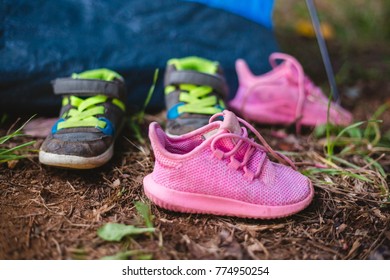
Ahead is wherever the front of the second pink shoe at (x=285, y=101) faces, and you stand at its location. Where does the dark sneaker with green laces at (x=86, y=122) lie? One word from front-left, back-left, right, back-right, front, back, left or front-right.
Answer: back-right

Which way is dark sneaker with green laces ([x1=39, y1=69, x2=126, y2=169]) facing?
toward the camera

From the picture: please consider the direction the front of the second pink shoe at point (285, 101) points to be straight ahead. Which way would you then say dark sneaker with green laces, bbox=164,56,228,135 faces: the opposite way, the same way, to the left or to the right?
to the right

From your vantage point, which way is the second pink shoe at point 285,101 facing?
to the viewer's right

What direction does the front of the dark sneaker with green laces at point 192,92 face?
toward the camera

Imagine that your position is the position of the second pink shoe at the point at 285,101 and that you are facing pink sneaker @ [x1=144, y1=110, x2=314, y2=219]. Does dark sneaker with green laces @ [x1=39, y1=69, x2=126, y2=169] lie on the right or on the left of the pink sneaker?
right

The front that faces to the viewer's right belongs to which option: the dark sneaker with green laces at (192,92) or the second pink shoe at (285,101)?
the second pink shoe
